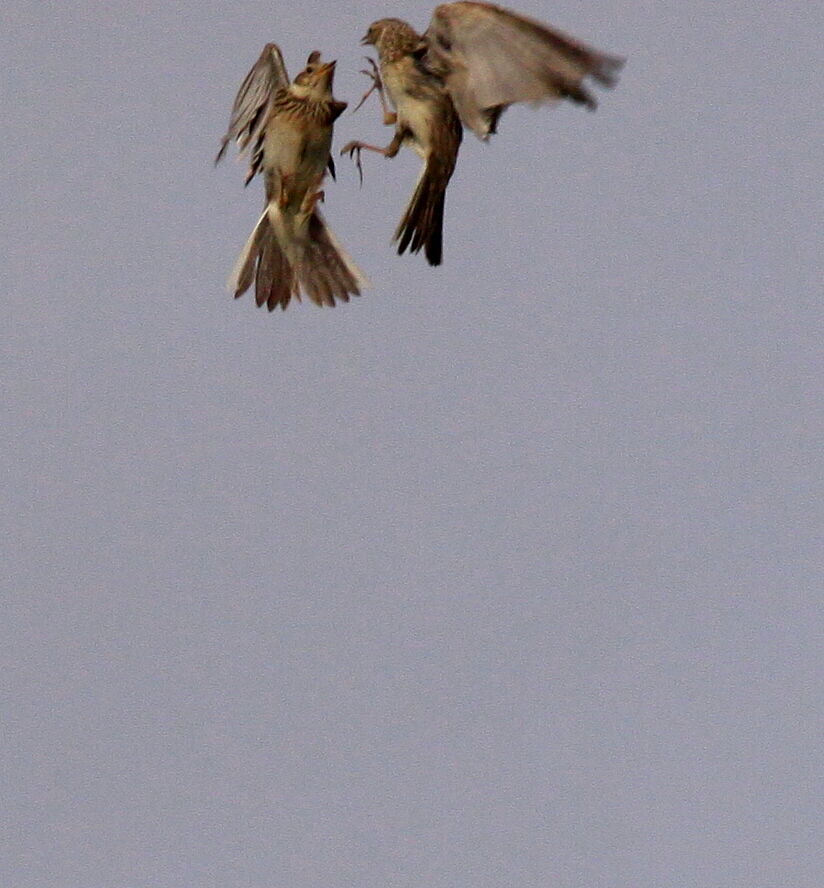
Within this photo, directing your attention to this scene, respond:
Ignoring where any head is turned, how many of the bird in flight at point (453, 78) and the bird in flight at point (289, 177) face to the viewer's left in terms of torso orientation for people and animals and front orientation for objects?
1

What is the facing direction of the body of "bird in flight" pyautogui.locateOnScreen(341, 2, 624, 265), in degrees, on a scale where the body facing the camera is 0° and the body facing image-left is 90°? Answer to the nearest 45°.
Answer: approximately 90°

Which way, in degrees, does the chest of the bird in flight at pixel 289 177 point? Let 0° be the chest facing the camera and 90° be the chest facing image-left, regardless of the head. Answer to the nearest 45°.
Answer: approximately 315°
